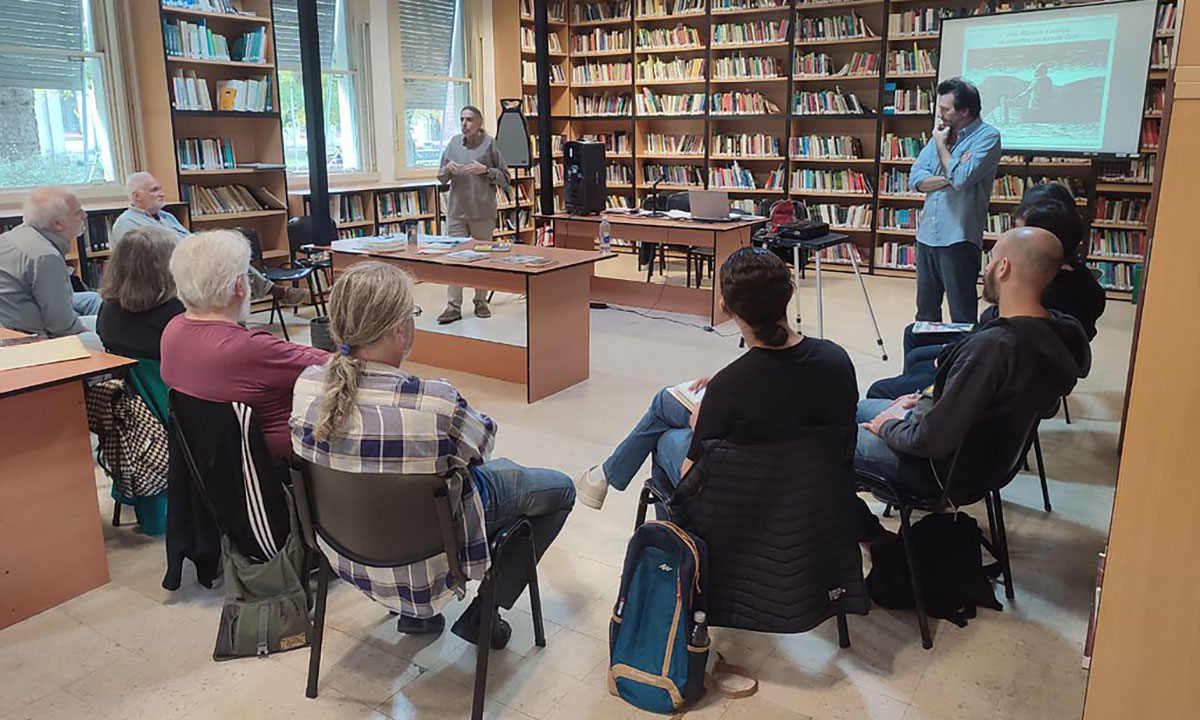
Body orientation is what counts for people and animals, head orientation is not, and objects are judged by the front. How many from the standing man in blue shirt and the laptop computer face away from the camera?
1

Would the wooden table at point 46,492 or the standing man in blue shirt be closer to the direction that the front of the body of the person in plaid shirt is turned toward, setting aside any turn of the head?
the standing man in blue shirt

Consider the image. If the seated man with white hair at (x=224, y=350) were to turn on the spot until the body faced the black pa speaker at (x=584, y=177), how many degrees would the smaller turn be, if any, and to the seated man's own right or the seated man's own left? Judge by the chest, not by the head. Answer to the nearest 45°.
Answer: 0° — they already face it

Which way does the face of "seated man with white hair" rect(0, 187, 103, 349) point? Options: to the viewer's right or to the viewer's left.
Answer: to the viewer's right

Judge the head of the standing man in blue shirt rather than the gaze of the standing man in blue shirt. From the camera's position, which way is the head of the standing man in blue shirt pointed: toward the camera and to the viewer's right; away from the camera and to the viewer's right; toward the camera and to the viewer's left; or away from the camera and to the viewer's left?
toward the camera and to the viewer's left

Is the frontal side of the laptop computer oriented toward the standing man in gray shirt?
no

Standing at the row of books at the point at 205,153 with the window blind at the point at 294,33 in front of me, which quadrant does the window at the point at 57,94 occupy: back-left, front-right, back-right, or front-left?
back-left

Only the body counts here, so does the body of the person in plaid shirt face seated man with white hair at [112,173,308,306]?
no

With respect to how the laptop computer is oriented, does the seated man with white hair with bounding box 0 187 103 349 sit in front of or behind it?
behind

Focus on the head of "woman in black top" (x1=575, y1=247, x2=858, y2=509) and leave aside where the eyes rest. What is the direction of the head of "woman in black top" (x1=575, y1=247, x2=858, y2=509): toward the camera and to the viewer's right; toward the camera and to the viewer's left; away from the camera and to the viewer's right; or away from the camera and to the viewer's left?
away from the camera and to the viewer's left

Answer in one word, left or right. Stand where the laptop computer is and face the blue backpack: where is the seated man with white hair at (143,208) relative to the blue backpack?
right

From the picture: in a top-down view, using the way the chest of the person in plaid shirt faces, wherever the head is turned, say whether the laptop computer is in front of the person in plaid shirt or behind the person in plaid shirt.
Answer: in front

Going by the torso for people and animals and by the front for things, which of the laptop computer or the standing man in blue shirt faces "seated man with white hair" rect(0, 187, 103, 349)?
the standing man in blue shirt

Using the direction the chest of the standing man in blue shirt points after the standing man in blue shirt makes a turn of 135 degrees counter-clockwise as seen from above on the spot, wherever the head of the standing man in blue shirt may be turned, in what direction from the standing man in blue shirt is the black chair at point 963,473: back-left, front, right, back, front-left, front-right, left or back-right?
right

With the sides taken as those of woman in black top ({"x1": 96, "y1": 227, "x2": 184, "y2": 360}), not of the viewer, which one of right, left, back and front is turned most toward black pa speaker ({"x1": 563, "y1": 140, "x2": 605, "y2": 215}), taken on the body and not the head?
front

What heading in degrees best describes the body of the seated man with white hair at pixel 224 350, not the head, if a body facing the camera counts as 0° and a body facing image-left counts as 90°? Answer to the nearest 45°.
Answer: approximately 225°

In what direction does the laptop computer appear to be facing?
away from the camera

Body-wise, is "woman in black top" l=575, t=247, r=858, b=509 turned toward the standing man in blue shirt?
no

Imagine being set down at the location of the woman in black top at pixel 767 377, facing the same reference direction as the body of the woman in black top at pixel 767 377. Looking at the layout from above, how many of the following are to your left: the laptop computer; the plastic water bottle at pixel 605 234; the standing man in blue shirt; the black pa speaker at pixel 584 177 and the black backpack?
0

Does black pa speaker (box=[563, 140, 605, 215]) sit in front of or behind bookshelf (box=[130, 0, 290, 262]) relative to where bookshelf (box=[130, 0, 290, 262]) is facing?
in front

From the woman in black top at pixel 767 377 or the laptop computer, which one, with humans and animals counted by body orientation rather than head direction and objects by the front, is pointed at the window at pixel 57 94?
the woman in black top

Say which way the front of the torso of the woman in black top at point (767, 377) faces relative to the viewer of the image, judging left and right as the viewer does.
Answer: facing away from the viewer and to the left of the viewer

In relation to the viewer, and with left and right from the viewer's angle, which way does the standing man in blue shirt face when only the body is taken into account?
facing the viewer and to the left of the viewer

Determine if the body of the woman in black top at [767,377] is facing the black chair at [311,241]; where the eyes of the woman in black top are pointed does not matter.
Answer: yes

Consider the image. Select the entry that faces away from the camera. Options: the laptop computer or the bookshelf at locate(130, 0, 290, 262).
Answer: the laptop computer
